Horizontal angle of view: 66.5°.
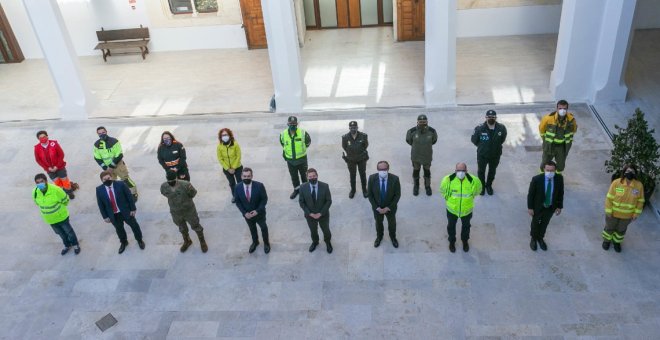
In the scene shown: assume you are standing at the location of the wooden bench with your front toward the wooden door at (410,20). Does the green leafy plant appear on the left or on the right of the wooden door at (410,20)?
right

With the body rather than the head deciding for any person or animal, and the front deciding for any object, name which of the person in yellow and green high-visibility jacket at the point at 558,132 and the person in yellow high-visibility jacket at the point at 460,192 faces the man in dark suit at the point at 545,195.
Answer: the person in yellow and green high-visibility jacket at the point at 558,132

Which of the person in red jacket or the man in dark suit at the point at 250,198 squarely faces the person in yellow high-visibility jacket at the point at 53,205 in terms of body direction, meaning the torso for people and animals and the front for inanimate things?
the person in red jacket

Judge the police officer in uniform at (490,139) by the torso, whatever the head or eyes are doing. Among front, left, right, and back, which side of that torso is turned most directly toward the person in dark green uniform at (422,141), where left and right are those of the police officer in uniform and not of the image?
right

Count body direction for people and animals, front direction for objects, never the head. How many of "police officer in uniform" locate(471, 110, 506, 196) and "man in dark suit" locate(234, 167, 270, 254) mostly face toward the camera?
2

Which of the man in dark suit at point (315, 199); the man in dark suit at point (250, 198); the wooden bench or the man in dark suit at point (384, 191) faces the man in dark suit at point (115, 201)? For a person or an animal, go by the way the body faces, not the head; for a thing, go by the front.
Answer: the wooden bench

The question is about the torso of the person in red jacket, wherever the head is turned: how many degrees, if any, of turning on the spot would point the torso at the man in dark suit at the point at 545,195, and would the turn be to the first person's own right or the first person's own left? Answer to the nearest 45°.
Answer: approximately 45° to the first person's own left

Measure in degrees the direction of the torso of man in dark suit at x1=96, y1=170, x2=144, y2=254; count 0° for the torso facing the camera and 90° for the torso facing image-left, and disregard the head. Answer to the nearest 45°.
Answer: approximately 0°

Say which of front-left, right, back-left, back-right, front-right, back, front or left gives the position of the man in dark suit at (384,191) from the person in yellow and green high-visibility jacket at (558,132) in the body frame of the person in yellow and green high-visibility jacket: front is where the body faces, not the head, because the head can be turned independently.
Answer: front-right

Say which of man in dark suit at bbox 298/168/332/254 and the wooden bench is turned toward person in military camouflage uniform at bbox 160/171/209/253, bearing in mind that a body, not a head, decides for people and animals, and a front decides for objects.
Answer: the wooden bench

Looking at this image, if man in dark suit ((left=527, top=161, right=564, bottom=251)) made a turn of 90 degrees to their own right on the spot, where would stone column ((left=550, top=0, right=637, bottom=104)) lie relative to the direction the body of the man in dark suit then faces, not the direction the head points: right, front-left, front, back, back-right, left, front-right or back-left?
right
